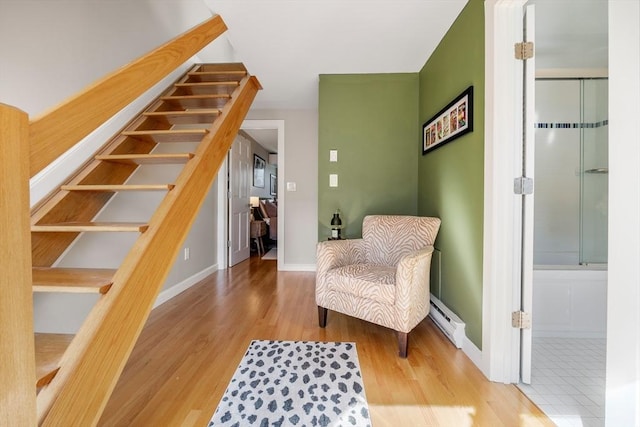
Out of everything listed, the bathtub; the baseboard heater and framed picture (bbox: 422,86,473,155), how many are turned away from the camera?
0

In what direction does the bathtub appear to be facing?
toward the camera

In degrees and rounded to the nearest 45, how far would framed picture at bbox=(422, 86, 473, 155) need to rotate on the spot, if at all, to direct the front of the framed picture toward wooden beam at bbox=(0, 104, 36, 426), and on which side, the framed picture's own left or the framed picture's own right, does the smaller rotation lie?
approximately 45° to the framed picture's own left

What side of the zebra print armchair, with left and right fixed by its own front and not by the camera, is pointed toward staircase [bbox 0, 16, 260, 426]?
front

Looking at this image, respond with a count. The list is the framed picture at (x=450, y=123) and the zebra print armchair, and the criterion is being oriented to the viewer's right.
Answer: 0

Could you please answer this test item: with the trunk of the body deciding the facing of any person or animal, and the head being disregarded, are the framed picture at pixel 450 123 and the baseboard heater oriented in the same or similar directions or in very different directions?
same or similar directions

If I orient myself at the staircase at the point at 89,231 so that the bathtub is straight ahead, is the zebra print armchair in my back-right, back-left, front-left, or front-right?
front-left

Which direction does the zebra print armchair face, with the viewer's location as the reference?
facing the viewer and to the left of the viewer

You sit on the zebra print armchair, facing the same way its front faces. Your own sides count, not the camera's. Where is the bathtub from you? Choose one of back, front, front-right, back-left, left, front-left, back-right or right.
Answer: back-left

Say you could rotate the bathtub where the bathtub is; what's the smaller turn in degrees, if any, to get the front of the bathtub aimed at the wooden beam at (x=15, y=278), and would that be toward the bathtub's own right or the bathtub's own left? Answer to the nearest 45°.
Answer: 0° — it already faces it

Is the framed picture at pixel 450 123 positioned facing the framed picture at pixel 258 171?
no

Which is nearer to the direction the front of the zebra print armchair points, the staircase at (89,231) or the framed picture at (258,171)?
the staircase
